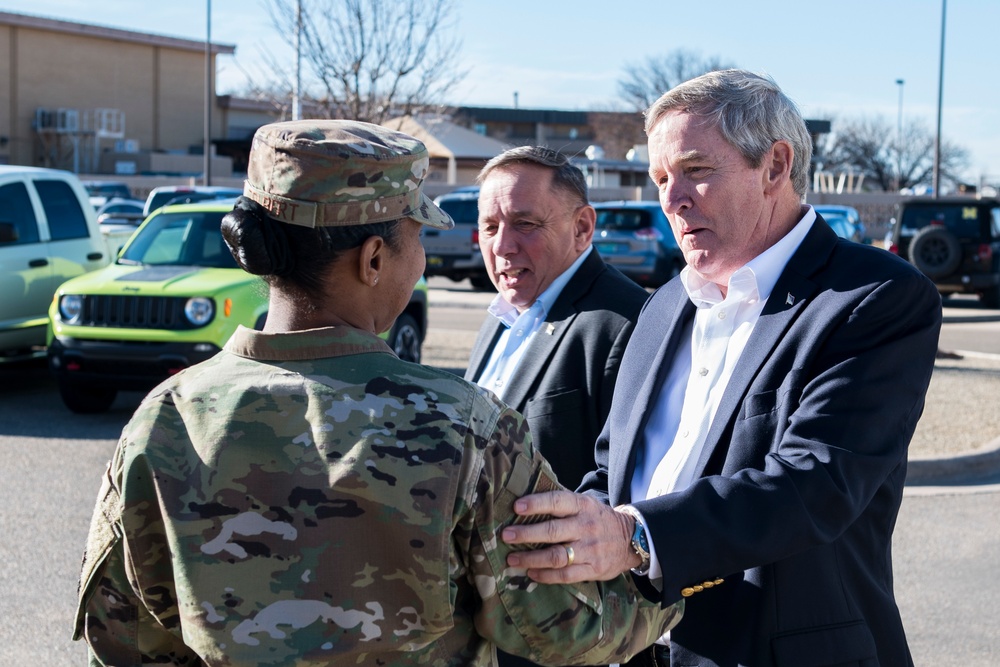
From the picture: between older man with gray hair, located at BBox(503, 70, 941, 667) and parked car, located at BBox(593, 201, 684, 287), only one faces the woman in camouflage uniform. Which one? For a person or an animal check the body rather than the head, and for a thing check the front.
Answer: the older man with gray hair

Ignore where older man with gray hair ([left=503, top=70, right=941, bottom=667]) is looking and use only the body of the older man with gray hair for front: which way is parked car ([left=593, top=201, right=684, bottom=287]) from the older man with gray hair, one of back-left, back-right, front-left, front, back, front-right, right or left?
back-right

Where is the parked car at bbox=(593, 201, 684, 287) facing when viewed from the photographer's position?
facing away from the viewer and to the right of the viewer

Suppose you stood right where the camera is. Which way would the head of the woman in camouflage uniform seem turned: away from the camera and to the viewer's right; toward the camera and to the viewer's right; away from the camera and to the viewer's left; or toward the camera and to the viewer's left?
away from the camera and to the viewer's right

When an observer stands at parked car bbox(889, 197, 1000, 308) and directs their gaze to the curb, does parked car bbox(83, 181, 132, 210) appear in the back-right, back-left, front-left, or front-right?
back-right

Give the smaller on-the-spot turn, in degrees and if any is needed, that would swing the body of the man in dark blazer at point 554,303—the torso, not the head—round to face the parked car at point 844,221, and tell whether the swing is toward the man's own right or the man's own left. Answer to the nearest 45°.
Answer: approximately 135° to the man's own right

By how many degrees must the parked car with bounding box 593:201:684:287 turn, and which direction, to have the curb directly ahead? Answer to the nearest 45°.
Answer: approximately 135° to its right
